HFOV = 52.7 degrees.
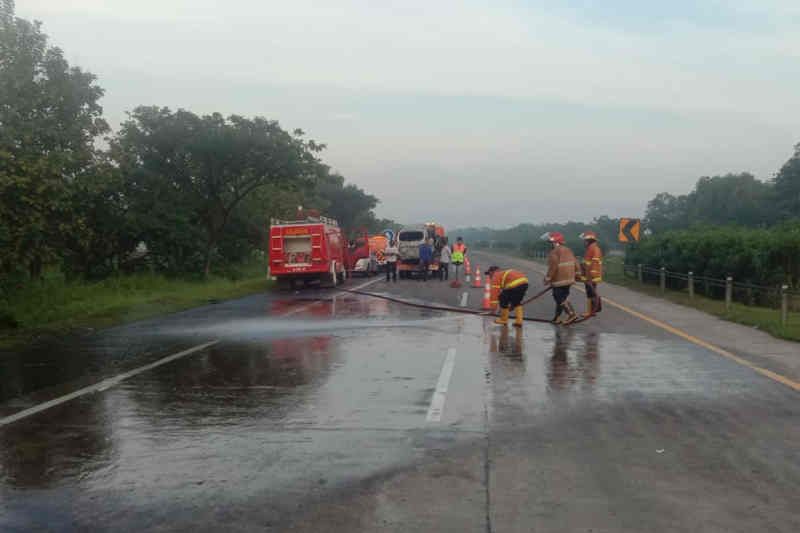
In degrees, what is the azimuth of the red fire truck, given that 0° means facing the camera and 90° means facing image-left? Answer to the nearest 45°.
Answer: approximately 180°

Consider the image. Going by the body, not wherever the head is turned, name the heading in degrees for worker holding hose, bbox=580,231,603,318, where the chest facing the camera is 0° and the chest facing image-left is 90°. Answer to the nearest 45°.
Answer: approximately 90°

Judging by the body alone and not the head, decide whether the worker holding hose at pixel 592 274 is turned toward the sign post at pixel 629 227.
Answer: no

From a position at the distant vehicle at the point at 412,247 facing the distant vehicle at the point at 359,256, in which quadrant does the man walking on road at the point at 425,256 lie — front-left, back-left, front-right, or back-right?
back-left

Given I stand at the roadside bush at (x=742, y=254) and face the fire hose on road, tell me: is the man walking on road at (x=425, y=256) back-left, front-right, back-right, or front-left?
front-right
